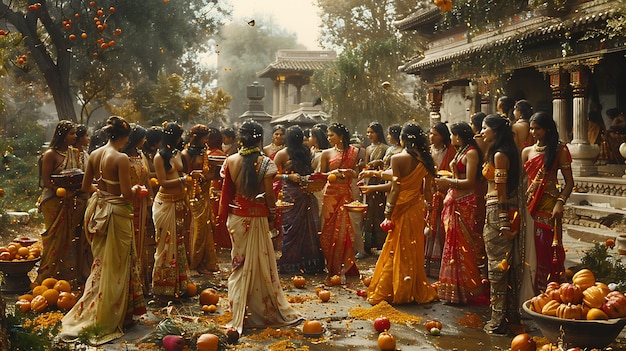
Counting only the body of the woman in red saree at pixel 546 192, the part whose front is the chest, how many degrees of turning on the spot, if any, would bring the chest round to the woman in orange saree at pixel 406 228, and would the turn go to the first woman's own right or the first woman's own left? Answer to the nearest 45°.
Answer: approximately 45° to the first woman's own right

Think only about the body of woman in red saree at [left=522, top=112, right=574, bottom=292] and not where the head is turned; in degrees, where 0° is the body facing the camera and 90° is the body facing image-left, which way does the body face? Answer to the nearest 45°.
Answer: approximately 45°

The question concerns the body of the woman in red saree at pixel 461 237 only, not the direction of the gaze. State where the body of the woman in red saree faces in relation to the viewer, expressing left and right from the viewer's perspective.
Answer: facing to the left of the viewer

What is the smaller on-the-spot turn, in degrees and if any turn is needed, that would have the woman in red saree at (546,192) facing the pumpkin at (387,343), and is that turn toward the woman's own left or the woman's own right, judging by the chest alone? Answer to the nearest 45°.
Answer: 0° — they already face it

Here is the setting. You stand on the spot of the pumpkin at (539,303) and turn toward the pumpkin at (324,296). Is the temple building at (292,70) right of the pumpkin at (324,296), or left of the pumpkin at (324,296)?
right

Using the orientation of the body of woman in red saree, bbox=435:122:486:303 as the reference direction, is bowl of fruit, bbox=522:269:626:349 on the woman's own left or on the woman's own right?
on the woman's own left

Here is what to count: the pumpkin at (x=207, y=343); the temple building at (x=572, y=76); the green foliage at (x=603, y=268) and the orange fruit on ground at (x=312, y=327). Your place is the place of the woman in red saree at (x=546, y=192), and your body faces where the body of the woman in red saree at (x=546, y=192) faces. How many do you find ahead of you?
2

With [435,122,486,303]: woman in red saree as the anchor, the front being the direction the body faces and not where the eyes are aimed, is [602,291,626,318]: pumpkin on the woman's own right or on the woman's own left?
on the woman's own left

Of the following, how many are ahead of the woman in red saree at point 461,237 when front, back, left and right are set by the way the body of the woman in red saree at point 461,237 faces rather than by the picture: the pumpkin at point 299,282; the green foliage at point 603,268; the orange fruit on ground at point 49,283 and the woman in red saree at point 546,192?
2

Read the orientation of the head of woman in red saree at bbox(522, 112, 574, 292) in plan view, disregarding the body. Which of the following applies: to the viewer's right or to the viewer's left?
to the viewer's left

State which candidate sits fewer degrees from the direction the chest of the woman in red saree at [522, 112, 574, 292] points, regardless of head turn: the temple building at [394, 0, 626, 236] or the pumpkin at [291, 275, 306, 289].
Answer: the pumpkin

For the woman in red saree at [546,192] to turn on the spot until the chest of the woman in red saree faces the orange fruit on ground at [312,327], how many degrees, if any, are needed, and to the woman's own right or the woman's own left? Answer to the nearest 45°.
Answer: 0° — they already face it
